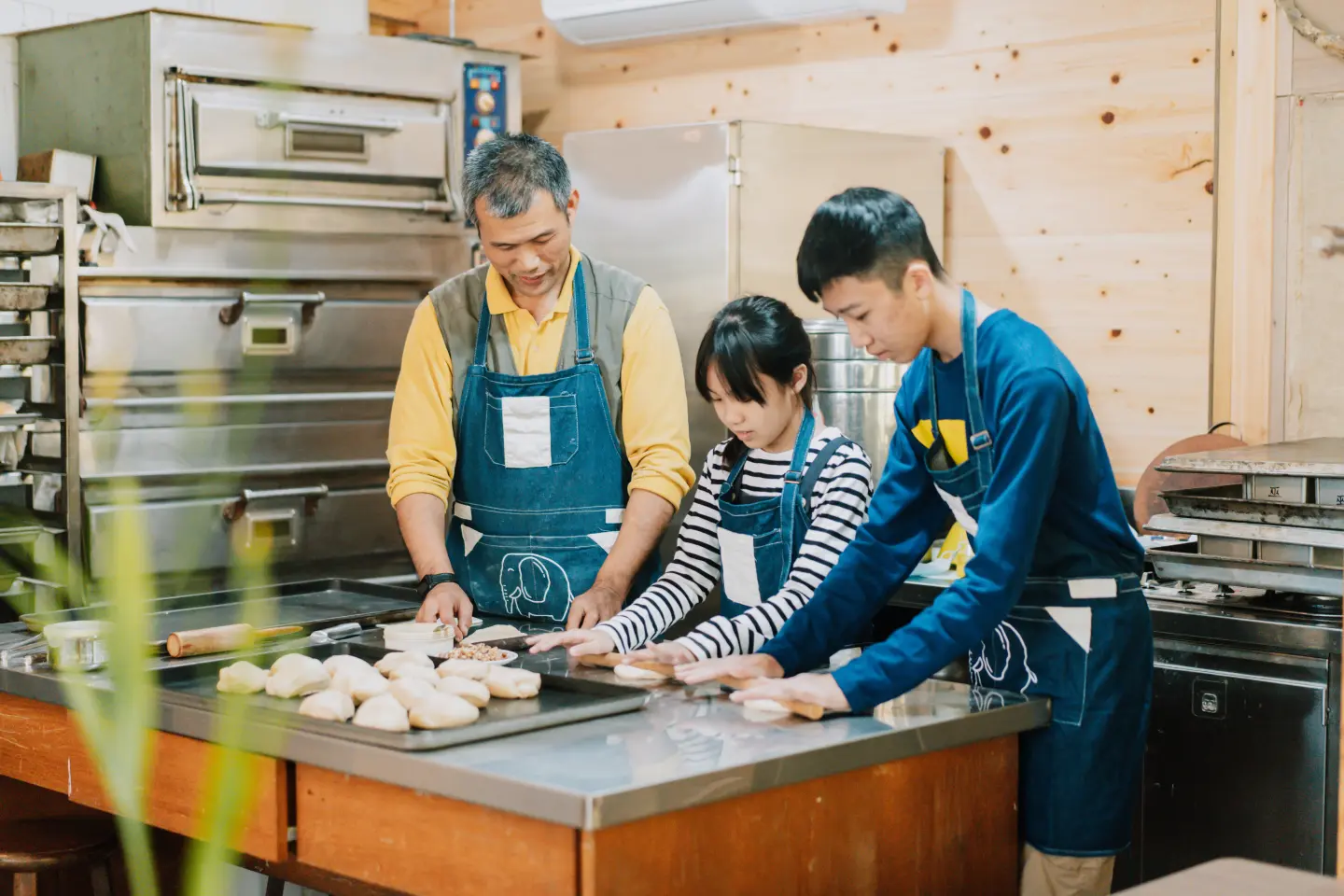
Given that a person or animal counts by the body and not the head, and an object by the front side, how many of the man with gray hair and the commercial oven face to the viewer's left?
0

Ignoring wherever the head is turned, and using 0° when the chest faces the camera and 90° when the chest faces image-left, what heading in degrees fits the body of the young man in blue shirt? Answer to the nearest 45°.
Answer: approximately 45°

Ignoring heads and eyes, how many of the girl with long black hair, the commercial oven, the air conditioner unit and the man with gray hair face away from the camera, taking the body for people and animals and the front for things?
0

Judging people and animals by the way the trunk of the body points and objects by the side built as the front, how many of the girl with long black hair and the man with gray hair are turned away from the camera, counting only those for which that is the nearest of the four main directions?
0

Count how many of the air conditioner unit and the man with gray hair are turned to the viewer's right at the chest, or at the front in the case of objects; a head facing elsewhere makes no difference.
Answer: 0

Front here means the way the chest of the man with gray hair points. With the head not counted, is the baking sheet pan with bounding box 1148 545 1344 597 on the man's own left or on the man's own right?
on the man's own left

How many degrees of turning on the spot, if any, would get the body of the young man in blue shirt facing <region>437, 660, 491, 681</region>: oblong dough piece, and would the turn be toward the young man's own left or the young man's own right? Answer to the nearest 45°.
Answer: approximately 45° to the young man's own right

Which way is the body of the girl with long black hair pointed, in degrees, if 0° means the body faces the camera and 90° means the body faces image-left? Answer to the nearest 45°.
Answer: approximately 45°

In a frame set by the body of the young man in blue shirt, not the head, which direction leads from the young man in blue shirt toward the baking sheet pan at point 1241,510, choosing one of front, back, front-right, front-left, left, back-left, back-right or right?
back

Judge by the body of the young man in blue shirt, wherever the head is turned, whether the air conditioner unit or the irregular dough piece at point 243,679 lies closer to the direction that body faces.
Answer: the irregular dough piece

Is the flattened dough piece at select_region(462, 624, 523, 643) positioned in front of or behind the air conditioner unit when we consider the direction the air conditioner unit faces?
in front

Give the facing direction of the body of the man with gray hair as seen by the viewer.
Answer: toward the camera

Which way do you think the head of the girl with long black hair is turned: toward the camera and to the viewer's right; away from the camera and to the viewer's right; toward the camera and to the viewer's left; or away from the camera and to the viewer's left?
toward the camera and to the viewer's left

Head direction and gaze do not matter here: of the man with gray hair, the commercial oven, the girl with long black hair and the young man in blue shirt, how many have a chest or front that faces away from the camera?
0

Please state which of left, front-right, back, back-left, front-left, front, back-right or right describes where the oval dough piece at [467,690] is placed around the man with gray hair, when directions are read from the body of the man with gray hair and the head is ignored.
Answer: front

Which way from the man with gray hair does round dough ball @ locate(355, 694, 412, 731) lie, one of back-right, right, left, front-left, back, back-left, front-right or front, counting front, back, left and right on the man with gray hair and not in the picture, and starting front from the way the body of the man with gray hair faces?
front
